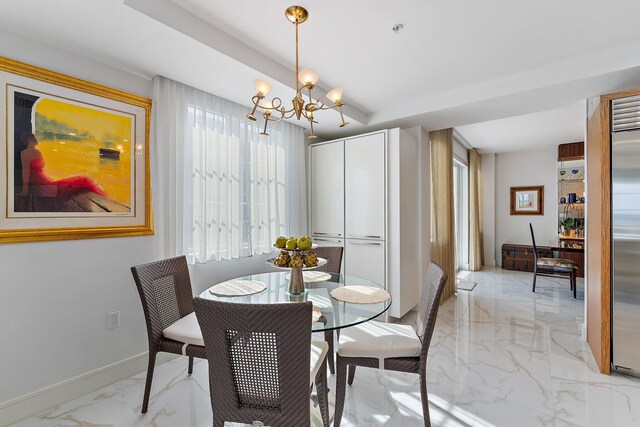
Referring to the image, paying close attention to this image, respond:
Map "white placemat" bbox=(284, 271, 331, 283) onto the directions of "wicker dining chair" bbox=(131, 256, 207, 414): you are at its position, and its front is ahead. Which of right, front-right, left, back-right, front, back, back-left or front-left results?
front-left

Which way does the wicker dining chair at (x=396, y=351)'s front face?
to the viewer's left

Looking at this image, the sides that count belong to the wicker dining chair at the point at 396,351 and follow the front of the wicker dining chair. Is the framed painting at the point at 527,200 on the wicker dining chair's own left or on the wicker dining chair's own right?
on the wicker dining chair's own right

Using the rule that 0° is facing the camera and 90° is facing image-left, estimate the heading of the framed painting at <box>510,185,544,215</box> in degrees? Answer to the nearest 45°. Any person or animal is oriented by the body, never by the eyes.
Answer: approximately 0°

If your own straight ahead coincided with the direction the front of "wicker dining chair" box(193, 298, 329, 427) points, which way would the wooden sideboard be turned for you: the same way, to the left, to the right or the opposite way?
the opposite way

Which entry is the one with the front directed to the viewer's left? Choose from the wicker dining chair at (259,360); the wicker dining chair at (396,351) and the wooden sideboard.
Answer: the wicker dining chair at (396,351)

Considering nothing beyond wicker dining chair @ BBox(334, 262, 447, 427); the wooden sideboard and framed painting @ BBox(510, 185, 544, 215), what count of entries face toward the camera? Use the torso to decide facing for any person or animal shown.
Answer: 2

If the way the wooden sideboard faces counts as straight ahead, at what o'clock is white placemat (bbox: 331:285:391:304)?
The white placemat is roughly at 12 o'clock from the wooden sideboard.

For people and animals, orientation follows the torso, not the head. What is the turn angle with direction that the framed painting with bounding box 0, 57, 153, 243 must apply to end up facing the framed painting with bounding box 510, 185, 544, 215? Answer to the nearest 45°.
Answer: approximately 45° to its left

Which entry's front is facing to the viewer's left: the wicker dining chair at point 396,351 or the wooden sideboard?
the wicker dining chair
